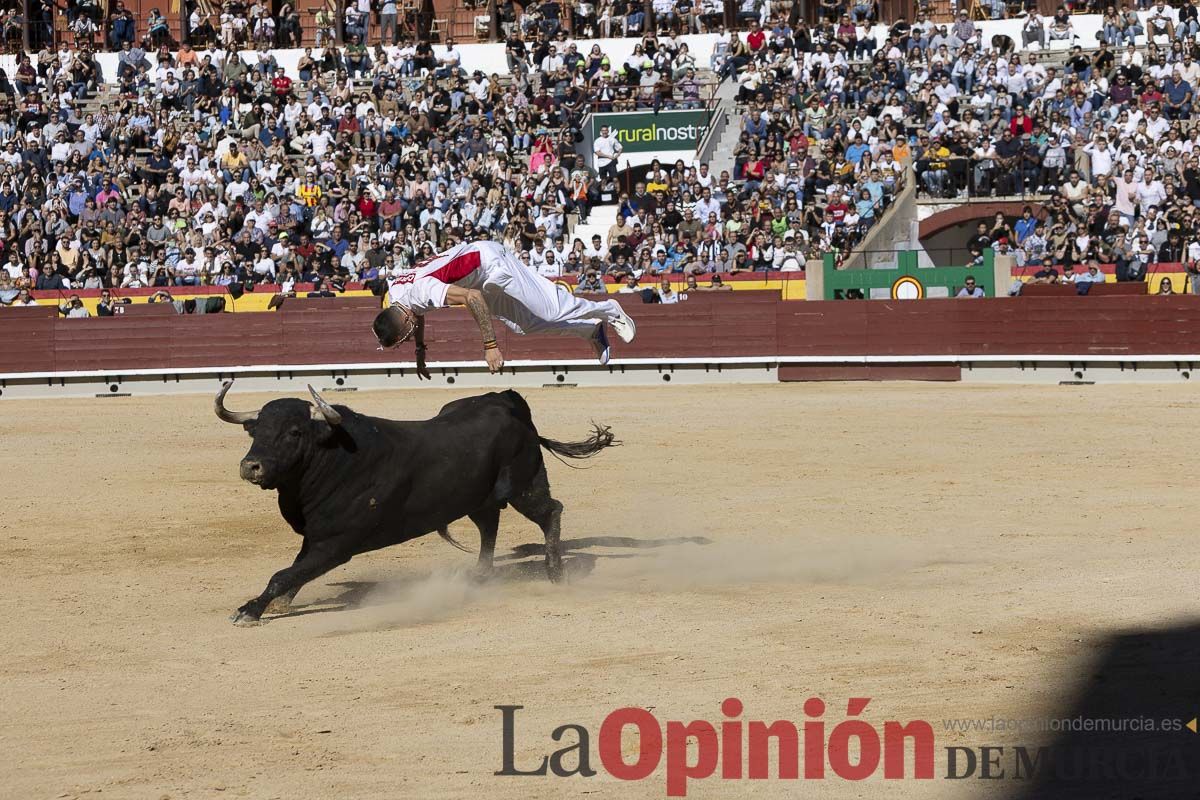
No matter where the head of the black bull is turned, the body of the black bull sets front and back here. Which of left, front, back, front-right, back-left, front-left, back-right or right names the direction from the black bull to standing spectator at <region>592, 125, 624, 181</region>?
back-right

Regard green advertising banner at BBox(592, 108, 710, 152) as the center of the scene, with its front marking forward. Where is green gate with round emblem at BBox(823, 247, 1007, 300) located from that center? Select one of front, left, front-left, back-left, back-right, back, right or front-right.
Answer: front-left

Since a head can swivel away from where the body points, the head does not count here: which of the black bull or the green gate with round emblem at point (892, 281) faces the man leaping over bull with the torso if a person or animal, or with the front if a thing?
the green gate with round emblem

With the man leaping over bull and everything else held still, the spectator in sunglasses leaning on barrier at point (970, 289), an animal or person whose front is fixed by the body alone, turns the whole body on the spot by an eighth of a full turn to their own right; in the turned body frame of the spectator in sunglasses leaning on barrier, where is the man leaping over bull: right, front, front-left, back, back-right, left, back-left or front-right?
front-left

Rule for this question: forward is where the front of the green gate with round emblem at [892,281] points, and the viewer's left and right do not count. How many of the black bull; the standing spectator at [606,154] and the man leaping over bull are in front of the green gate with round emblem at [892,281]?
2

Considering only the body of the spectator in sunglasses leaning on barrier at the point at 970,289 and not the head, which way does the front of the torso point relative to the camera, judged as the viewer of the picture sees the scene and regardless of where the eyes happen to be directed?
toward the camera

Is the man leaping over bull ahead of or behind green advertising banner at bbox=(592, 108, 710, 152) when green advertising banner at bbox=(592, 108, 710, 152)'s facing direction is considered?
ahead

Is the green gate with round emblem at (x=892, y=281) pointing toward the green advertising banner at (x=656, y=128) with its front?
no

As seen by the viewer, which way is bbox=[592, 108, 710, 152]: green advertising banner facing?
toward the camera

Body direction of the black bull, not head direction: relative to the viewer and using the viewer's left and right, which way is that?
facing the viewer and to the left of the viewer

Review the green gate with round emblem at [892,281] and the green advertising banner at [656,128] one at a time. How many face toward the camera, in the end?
2

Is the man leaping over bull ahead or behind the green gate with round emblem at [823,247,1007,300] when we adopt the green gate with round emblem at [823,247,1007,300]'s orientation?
ahead
